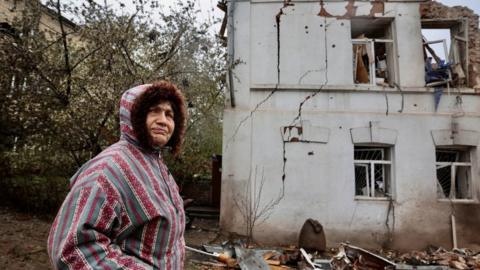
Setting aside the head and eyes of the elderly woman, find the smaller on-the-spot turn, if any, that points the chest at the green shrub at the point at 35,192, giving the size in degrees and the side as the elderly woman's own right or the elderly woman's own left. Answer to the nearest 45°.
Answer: approximately 135° to the elderly woman's own left

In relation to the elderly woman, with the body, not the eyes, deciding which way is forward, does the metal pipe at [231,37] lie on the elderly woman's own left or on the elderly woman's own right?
on the elderly woman's own left

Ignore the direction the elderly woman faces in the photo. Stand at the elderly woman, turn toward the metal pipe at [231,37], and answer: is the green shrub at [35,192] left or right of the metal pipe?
left

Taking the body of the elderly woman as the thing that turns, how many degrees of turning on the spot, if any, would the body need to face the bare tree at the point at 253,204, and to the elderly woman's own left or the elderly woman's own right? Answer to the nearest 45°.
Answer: approximately 90° to the elderly woman's own left

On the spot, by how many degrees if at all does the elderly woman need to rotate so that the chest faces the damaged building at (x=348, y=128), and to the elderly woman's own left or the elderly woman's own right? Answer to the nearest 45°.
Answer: approximately 90° to the elderly woman's own left

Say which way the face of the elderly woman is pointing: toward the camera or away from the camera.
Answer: toward the camera

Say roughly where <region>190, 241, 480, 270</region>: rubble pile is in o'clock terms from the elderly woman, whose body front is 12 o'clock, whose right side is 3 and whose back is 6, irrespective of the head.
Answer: The rubble pile is roughly at 9 o'clock from the elderly woman.

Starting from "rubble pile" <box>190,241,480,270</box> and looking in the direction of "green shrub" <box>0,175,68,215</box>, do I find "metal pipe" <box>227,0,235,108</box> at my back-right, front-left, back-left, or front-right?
front-right

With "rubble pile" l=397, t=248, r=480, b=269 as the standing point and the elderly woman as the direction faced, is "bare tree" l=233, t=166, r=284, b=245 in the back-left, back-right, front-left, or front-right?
front-right

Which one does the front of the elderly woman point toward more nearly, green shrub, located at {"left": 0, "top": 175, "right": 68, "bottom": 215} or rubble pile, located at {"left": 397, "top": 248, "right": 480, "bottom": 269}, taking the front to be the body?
the rubble pile

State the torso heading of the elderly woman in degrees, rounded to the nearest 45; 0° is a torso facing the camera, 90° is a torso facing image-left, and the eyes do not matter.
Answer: approximately 315°
